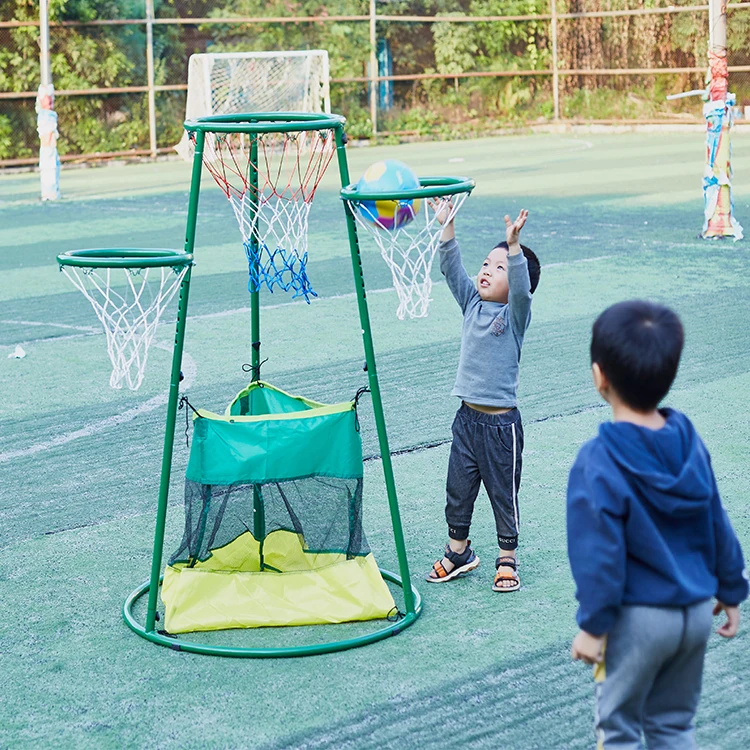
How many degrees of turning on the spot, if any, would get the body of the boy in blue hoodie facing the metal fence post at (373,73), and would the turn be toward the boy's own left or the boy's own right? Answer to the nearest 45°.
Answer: approximately 45° to the boy's own right

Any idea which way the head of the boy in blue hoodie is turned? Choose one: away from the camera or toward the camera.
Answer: away from the camera

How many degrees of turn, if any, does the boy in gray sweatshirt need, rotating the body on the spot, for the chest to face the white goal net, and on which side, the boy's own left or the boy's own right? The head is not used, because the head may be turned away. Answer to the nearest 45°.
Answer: approximately 135° to the boy's own right

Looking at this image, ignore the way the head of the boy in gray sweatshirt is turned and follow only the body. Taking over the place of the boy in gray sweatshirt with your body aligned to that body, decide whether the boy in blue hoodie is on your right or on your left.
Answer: on your left

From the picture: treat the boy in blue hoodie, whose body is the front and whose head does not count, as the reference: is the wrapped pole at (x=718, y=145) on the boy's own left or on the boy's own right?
on the boy's own right

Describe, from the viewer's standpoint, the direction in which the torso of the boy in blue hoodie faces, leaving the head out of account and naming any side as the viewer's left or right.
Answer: facing away from the viewer and to the left of the viewer

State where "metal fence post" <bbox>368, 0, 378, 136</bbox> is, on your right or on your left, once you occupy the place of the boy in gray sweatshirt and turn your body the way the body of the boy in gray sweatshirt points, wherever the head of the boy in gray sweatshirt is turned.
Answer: on your right
